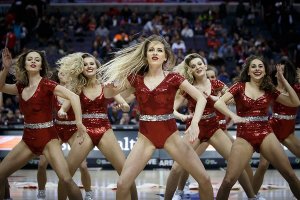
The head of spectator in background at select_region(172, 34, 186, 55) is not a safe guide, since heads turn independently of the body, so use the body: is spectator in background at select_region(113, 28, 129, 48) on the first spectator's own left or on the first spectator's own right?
on the first spectator's own right

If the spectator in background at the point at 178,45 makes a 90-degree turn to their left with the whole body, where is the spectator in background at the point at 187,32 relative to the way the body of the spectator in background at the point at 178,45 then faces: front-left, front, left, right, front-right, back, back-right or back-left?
left

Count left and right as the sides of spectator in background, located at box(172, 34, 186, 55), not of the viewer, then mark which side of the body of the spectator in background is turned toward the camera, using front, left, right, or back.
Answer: front
